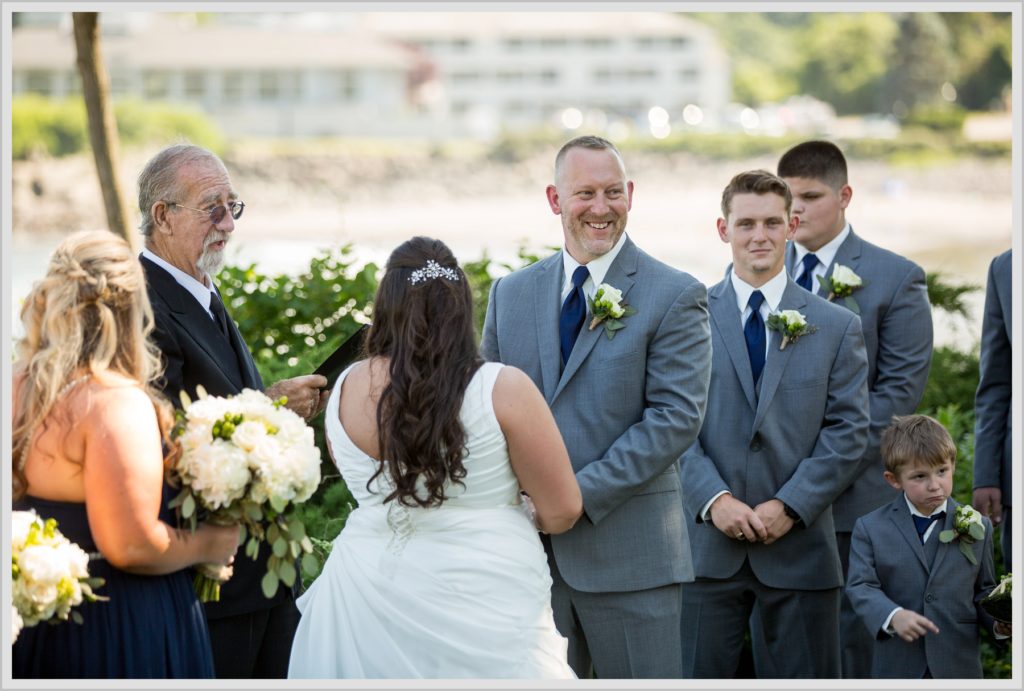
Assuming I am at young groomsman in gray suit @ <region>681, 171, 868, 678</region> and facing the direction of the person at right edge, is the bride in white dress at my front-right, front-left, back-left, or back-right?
back-right

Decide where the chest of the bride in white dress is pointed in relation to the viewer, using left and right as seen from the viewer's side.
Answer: facing away from the viewer and to the right of the viewer

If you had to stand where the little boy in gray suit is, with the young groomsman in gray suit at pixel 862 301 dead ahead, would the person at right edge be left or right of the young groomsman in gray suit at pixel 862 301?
right

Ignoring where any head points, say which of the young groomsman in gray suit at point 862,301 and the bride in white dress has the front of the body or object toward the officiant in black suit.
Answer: the young groomsman in gray suit

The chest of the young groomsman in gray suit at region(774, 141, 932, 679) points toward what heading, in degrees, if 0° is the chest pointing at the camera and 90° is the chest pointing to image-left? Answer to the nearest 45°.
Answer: approximately 45°

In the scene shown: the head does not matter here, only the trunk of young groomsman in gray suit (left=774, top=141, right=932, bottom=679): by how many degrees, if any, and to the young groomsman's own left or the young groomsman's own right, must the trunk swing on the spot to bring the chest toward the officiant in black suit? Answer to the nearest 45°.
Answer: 0° — they already face them

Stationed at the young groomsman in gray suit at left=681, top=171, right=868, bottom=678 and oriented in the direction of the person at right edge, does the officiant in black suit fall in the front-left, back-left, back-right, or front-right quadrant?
back-right

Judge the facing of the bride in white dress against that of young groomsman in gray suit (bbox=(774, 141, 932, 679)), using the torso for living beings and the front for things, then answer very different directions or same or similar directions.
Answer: very different directions

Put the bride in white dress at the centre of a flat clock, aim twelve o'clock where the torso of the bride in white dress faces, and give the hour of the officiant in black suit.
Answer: The officiant in black suit is roughly at 9 o'clock from the bride in white dress.
